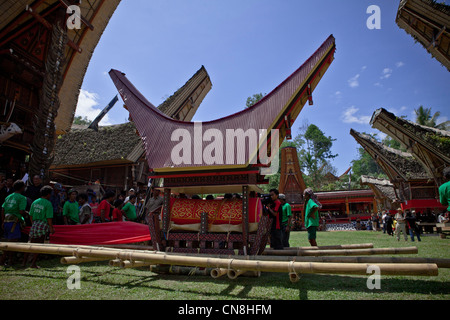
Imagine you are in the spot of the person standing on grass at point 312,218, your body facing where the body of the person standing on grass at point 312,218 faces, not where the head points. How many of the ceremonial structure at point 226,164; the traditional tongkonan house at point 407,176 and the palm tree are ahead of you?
1

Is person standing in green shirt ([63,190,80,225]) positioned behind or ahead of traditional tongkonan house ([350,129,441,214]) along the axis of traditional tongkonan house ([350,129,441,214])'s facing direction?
ahead
